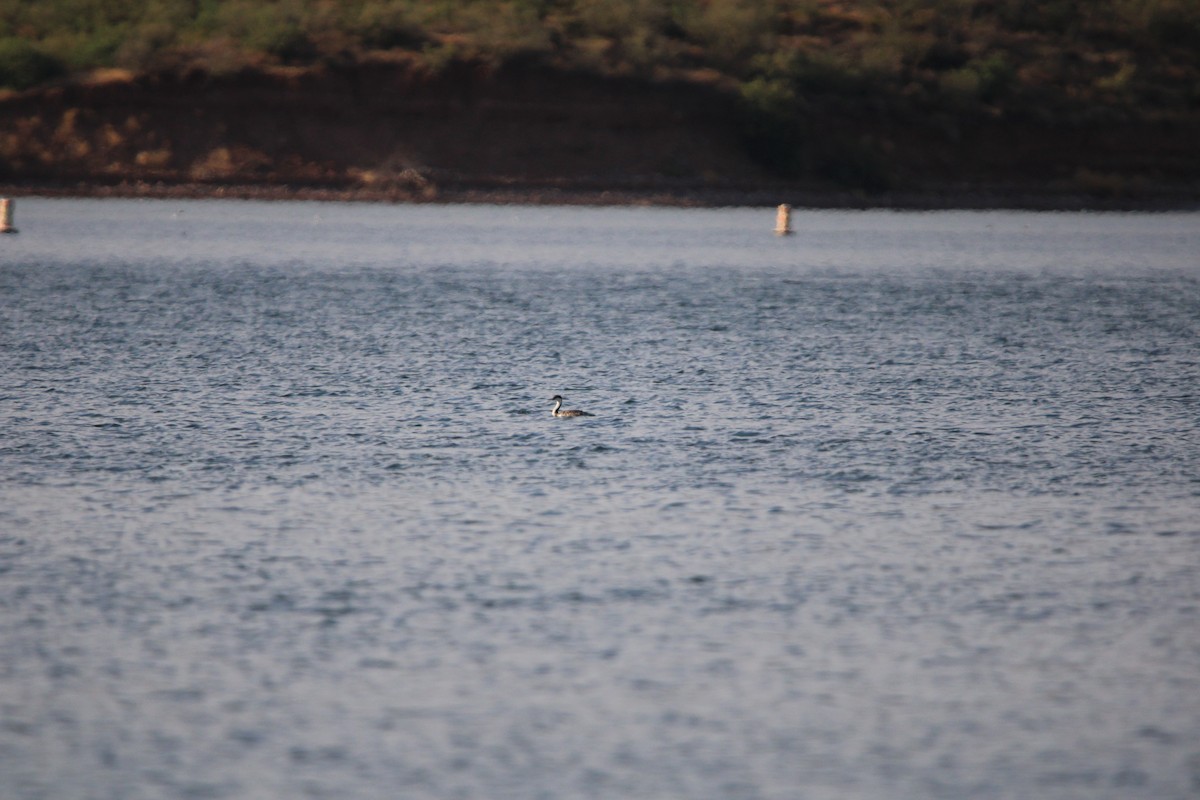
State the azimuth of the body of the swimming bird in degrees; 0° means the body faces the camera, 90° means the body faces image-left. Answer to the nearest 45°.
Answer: approximately 90°
